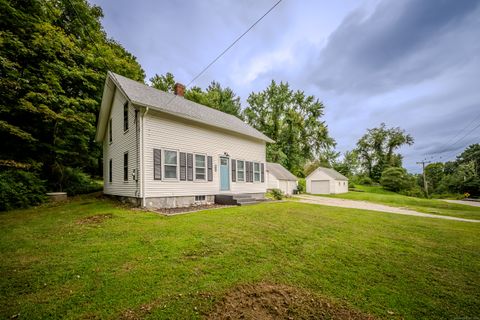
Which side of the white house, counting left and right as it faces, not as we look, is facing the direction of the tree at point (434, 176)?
left

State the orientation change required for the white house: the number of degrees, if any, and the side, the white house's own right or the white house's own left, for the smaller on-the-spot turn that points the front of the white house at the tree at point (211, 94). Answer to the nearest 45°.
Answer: approximately 135° to the white house's own left

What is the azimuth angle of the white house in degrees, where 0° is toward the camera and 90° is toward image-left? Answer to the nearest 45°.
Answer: approximately 315°

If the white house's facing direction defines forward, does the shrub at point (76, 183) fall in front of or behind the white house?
behind

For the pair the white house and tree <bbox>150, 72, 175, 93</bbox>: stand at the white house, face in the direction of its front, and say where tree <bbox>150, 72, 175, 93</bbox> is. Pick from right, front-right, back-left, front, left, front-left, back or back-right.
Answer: back-left

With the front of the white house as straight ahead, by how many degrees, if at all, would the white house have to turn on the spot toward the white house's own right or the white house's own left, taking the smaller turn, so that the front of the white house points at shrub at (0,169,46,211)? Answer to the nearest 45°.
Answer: approximately 135° to the white house's own right

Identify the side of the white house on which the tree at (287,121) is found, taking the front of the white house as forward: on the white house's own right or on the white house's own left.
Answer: on the white house's own left

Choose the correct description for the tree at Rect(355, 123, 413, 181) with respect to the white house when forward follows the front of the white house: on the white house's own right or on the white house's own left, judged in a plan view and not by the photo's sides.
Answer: on the white house's own left

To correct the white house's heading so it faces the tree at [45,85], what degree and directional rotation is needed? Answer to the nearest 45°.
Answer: approximately 180°

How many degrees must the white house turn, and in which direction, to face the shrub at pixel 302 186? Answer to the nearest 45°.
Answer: approximately 90° to its left

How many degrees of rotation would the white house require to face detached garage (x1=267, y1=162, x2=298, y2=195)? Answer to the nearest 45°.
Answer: approximately 90° to its left
